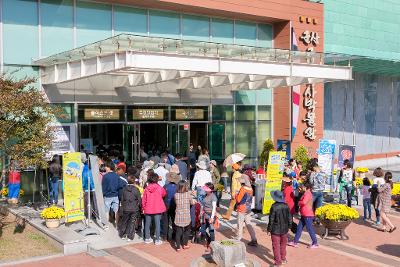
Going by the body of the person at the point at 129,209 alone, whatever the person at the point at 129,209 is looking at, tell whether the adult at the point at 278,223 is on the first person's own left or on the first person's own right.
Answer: on the first person's own right

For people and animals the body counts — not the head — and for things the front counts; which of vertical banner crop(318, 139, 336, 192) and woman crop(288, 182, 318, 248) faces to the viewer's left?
the woman

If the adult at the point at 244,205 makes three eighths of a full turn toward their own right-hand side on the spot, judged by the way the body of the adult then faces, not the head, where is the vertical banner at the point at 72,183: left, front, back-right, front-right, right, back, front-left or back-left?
back

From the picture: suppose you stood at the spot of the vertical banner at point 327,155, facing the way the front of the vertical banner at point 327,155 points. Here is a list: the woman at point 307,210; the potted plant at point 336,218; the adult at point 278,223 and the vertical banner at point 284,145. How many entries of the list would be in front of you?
3

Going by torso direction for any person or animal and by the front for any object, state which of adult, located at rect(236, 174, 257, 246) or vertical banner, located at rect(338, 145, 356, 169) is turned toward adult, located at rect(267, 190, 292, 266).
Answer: the vertical banner

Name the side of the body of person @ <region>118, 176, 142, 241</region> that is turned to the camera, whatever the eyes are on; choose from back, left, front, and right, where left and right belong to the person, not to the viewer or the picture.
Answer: back

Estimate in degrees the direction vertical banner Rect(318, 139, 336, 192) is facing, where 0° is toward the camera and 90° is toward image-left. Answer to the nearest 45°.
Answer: approximately 0°

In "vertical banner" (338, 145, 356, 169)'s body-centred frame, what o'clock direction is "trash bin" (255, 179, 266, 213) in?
The trash bin is roughly at 1 o'clock from the vertical banner.

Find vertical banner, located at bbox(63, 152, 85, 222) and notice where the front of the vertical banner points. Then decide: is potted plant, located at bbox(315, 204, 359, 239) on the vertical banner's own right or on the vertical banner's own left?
on the vertical banner's own left

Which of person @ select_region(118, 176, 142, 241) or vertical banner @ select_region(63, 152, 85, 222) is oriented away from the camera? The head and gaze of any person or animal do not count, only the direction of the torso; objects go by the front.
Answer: the person

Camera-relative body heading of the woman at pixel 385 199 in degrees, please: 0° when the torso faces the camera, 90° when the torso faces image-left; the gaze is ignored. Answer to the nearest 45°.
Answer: approximately 90°

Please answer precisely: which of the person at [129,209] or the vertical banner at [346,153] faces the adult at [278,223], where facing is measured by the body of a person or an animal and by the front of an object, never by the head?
the vertical banner
